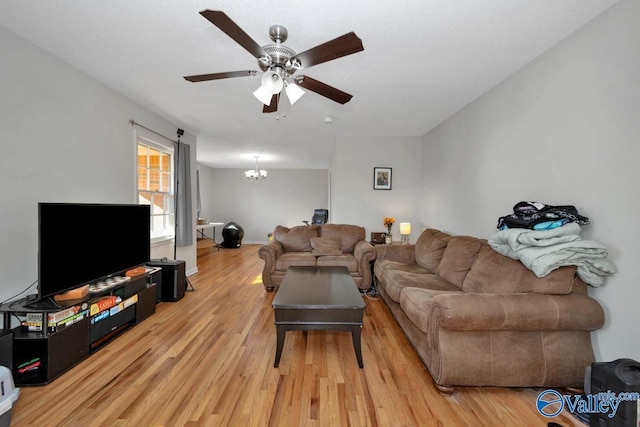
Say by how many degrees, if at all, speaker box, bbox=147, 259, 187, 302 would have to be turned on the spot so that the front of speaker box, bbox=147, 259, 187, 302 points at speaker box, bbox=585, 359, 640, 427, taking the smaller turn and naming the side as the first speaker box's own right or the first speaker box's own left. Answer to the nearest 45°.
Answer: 0° — it already faces it

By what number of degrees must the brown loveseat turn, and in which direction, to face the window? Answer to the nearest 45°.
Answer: approximately 90° to its right

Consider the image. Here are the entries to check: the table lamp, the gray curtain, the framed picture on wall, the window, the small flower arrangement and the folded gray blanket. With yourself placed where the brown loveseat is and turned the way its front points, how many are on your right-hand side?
2

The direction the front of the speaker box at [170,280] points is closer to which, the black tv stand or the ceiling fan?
the ceiling fan

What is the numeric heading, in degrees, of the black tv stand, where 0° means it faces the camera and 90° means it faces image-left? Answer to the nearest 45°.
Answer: approximately 315°

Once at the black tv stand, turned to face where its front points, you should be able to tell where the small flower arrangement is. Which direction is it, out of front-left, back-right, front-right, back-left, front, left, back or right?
front-left

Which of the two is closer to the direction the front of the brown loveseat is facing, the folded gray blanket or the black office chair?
the folded gray blanket

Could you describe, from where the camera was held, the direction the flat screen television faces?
facing the viewer and to the right of the viewer

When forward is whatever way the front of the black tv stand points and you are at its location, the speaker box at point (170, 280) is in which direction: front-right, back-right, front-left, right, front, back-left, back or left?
left

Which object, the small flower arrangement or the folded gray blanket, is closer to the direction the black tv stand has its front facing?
the folded gray blanket

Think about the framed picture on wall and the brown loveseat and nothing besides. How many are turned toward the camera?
2

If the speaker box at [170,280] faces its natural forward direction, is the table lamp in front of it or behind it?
in front

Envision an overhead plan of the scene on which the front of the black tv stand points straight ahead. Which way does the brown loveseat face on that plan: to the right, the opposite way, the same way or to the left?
to the right

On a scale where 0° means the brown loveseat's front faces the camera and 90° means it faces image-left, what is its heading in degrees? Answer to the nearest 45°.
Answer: approximately 0°

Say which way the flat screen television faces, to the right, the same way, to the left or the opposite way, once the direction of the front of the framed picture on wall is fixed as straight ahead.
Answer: to the left
